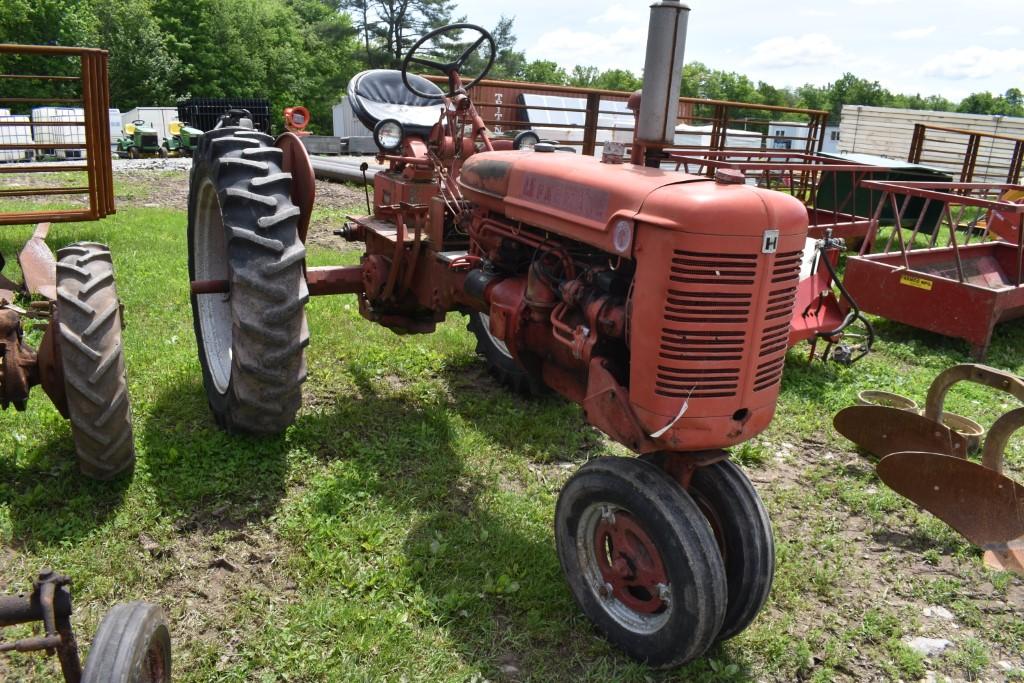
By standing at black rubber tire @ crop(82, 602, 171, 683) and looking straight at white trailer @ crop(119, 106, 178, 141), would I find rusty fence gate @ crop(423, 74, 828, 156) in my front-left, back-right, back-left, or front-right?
front-right

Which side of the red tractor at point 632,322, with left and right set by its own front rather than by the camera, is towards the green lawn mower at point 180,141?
back

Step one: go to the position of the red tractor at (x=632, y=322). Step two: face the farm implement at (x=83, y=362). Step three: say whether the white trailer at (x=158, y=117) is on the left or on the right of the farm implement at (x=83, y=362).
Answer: right

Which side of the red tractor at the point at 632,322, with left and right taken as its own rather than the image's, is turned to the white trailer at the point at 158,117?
back

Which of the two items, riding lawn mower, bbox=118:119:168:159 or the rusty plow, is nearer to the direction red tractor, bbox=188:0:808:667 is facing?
the rusty plow

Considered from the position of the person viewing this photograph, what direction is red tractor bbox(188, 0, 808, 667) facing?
facing the viewer and to the right of the viewer

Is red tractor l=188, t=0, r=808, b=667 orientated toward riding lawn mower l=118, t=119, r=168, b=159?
no

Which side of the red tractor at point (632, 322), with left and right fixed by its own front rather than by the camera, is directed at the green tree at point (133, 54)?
back

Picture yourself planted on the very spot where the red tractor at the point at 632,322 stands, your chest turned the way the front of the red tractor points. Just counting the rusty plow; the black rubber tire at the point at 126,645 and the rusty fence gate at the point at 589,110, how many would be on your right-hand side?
1

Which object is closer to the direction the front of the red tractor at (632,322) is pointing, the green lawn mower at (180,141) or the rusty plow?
the rusty plow

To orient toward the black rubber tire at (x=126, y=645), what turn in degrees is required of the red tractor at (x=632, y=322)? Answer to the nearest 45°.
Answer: approximately 90° to its right

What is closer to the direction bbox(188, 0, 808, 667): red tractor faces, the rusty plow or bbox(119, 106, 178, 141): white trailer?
the rusty plow

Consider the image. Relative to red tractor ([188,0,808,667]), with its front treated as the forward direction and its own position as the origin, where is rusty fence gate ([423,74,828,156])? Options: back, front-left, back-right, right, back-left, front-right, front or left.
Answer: back-left

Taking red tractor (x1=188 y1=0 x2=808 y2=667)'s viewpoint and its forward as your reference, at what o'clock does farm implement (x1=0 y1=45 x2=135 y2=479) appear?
The farm implement is roughly at 5 o'clock from the red tractor.
